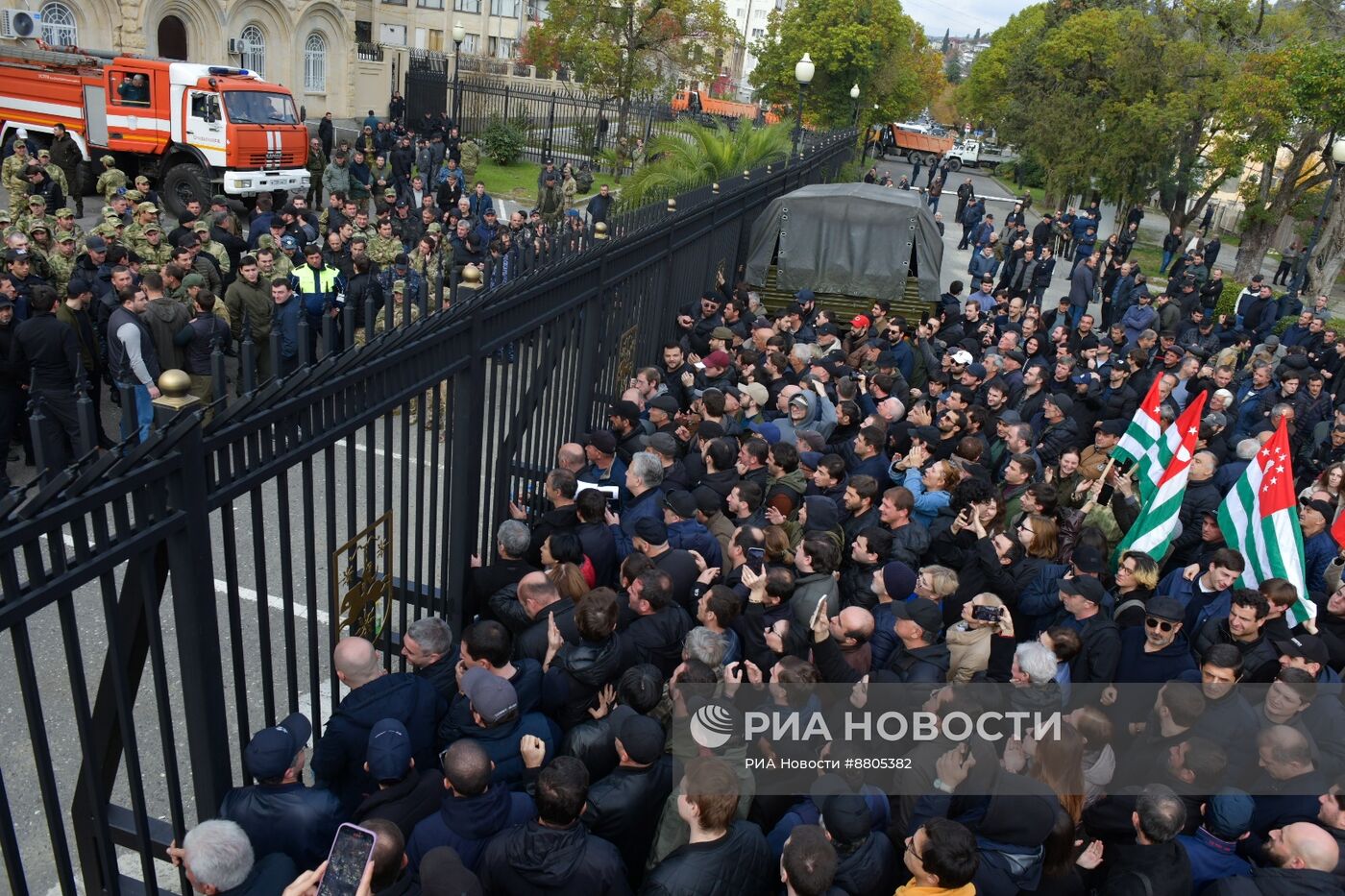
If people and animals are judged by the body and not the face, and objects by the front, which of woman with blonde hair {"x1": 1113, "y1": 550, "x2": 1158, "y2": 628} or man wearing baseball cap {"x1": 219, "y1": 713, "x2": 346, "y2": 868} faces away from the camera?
the man wearing baseball cap

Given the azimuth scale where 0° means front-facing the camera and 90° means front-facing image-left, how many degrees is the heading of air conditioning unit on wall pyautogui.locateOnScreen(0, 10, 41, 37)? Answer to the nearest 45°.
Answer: approximately 315°

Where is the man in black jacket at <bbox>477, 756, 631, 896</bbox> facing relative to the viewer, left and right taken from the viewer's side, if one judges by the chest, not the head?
facing away from the viewer

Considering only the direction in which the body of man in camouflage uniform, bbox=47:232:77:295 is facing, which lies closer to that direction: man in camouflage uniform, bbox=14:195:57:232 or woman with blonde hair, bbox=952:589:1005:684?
the woman with blonde hair

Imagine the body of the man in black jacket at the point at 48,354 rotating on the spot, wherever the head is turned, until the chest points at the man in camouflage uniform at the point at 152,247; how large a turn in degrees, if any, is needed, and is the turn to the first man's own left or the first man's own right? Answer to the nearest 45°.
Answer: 0° — they already face them

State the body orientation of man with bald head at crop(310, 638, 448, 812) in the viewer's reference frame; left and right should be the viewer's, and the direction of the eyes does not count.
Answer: facing away from the viewer and to the left of the viewer

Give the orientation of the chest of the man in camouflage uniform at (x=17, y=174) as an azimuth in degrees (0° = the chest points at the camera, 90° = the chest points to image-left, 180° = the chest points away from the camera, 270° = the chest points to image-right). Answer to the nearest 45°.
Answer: approximately 315°

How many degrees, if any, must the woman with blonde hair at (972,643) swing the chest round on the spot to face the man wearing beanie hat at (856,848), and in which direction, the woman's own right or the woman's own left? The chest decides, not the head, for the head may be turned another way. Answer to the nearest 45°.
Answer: approximately 90° to the woman's own left

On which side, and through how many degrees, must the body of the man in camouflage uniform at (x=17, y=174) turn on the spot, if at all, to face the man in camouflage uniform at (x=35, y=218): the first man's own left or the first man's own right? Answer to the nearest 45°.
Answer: approximately 45° to the first man's own right

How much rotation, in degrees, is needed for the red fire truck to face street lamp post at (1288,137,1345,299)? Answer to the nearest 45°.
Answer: approximately 45° to its left

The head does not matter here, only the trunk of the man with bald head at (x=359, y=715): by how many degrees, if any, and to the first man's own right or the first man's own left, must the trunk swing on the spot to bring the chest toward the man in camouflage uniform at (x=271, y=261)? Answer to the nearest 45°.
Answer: approximately 45° to the first man's own right

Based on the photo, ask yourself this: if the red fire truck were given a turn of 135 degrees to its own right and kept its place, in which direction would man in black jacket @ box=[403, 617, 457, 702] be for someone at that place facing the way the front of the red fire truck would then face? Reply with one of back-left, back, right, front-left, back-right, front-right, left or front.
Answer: left

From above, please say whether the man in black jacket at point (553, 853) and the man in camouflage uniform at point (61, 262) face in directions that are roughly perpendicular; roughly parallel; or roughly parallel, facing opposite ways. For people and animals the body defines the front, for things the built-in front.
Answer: roughly parallel, facing opposite ways

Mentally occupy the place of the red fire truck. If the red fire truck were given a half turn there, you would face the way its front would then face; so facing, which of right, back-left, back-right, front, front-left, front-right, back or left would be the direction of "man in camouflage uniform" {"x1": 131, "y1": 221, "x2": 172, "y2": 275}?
back-left

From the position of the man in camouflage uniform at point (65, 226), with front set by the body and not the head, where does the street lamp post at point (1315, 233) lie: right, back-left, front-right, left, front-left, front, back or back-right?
front-left

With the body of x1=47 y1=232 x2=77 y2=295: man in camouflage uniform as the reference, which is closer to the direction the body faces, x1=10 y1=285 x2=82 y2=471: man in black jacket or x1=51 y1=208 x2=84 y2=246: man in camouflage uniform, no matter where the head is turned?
the man in black jacket
